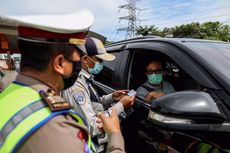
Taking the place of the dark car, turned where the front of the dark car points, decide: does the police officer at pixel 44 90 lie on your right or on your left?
on your right

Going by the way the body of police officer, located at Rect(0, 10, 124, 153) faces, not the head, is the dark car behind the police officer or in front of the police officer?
in front

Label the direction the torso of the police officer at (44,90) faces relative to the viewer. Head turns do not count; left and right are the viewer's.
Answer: facing away from the viewer and to the right of the viewer

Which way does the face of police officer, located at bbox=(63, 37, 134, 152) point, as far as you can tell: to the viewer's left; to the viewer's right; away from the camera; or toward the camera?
to the viewer's right

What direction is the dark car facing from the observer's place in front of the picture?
facing the viewer and to the right of the viewer

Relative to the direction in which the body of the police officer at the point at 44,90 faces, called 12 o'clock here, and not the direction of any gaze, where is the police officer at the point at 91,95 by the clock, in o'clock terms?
the police officer at the point at 91,95 is roughly at 11 o'clock from the police officer at the point at 44,90.

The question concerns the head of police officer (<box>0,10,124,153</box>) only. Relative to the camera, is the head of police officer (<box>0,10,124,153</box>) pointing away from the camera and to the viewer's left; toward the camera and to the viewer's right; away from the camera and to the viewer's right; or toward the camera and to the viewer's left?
away from the camera and to the viewer's right
